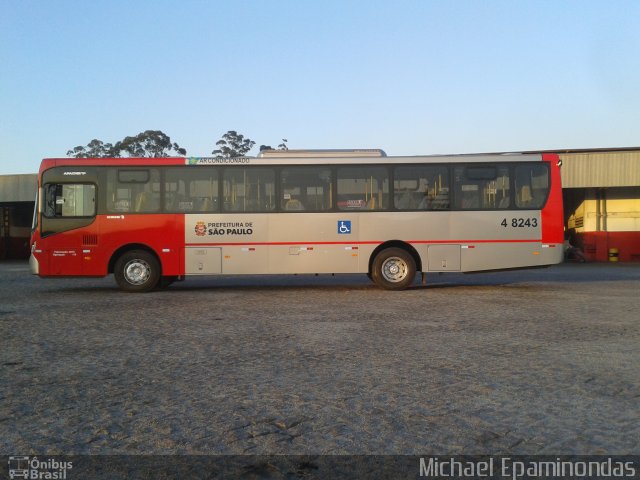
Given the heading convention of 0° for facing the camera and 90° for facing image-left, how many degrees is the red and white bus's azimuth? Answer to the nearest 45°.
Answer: approximately 90°

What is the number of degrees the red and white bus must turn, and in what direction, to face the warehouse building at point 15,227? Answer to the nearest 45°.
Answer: approximately 45° to its right
